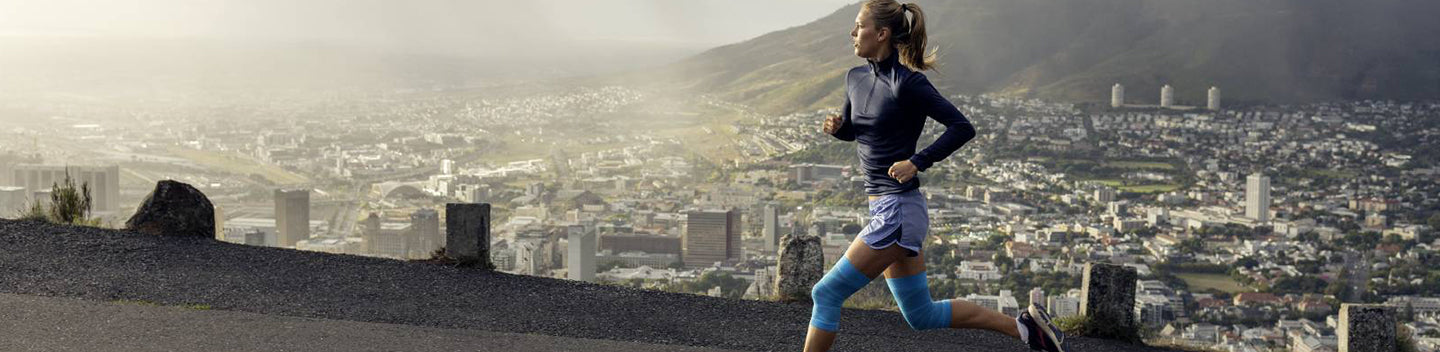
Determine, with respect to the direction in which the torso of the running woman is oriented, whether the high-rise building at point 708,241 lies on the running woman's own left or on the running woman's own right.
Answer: on the running woman's own right

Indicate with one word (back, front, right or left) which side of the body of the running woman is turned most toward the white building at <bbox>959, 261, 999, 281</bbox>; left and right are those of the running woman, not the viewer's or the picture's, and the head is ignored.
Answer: right

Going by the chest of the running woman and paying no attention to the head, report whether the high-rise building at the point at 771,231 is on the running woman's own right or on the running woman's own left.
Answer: on the running woman's own right

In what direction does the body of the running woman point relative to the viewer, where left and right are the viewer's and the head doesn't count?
facing to the left of the viewer

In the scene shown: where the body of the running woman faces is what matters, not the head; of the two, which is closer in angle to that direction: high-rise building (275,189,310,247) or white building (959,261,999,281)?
the high-rise building

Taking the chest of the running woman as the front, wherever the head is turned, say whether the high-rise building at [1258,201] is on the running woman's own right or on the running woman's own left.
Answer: on the running woman's own right

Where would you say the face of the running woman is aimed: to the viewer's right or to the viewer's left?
to the viewer's left
